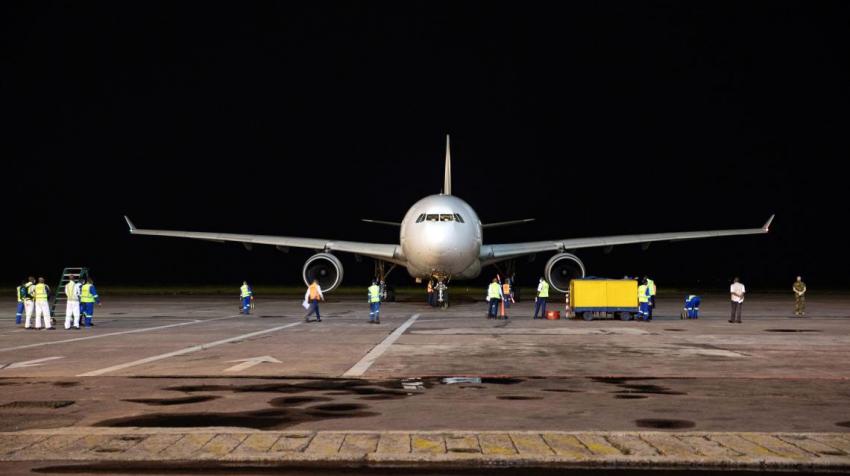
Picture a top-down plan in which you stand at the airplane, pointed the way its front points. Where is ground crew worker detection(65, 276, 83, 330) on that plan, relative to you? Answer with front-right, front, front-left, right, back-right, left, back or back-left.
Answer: front-right

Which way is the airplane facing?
toward the camera

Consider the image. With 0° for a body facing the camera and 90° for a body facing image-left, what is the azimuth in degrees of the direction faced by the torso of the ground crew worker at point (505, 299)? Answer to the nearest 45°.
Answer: approximately 180°

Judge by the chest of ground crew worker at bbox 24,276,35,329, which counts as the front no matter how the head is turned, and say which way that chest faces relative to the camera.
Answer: to the viewer's right

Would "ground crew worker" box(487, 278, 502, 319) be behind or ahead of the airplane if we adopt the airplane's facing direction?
ahead

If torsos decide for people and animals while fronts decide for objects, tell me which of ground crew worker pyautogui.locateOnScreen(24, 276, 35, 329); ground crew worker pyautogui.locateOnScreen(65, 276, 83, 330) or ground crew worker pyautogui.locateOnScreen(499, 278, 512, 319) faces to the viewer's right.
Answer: ground crew worker pyautogui.locateOnScreen(24, 276, 35, 329)

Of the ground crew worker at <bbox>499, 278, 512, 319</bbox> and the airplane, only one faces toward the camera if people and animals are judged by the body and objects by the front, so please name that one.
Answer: the airplane

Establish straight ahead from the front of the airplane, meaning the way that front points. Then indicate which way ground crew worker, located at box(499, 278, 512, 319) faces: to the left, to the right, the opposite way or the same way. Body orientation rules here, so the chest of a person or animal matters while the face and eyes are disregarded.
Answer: the opposite way

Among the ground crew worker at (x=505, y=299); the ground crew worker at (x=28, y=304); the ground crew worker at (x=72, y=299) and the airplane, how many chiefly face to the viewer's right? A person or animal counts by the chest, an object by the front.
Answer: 1
